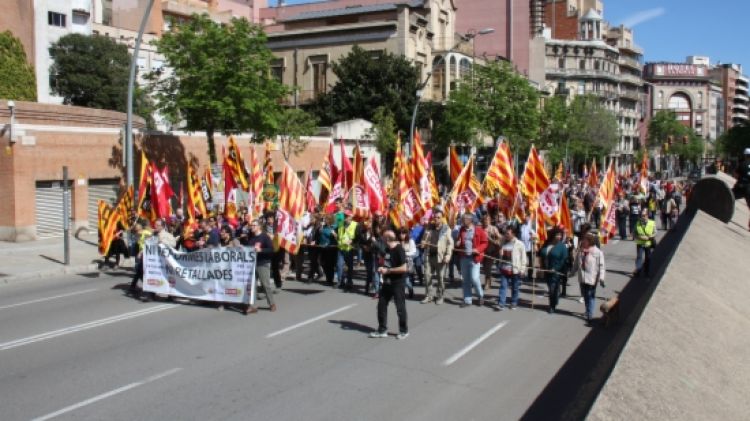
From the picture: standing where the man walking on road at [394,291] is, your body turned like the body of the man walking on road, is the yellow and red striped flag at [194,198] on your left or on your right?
on your right

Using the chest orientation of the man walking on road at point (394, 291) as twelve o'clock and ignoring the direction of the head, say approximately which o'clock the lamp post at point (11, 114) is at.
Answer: The lamp post is roughly at 3 o'clock from the man walking on road.

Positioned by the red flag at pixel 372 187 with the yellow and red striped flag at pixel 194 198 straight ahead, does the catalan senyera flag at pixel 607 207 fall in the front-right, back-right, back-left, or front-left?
back-right

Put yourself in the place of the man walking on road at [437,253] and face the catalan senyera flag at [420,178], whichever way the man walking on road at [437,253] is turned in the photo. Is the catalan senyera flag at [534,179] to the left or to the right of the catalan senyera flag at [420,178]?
right

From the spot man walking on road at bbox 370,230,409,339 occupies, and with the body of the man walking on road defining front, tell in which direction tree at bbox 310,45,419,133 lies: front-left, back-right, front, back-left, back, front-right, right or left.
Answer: back-right

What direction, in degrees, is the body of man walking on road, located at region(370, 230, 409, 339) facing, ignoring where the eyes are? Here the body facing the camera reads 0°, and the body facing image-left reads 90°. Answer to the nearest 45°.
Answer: approximately 45°

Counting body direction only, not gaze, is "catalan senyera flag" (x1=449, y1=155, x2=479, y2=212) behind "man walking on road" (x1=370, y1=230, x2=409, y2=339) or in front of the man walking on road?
behind
